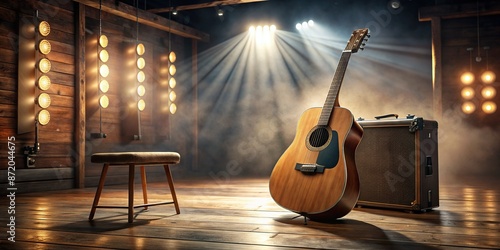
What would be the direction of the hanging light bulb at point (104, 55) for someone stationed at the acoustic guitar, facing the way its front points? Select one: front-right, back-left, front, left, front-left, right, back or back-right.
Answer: right

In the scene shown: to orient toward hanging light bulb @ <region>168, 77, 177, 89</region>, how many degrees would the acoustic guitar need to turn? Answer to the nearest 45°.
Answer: approximately 90° to its right

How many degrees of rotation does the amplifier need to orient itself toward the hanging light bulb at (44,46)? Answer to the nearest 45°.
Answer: approximately 45° to its right

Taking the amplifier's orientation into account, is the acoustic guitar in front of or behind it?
in front

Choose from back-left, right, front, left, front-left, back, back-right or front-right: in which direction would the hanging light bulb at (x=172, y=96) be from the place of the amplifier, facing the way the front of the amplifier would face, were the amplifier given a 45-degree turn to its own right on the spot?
front-right

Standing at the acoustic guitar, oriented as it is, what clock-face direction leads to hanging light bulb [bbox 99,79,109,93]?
The hanging light bulb is roughly at 3 o'clock from the acoustic guitar.

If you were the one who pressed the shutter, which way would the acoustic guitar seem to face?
facing the viewer and to the left of the viewer

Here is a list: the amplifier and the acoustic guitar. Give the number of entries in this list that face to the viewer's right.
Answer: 0

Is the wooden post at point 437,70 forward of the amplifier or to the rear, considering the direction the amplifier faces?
to the rear

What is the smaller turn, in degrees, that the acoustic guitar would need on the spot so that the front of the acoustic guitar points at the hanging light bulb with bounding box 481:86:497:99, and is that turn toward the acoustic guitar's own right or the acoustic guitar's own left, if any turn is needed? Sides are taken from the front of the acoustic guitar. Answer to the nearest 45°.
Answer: approximately 180°

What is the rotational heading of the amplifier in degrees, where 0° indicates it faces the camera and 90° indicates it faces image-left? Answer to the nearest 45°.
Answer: approximately 45°

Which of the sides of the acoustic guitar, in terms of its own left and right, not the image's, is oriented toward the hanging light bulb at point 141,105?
right

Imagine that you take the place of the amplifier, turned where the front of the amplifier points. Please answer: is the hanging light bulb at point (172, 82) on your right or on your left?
on your right
